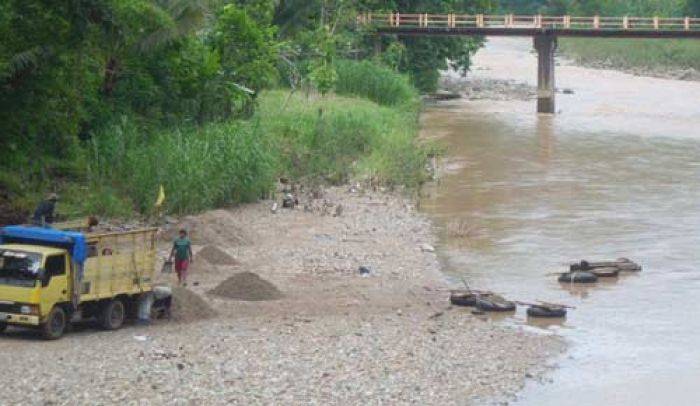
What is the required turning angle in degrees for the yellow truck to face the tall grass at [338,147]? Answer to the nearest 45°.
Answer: approximately 135° to its right

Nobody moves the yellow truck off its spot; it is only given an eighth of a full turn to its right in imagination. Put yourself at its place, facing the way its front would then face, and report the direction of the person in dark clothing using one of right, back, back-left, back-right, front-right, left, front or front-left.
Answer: right

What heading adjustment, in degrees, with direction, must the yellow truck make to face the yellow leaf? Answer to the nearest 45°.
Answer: approximately 135° to its right

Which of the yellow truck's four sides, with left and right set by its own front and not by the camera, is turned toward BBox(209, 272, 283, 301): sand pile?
back

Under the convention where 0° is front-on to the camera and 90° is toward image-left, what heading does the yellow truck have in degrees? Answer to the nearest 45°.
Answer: approximately 45°

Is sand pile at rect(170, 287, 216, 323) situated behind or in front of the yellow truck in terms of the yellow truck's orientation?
behind

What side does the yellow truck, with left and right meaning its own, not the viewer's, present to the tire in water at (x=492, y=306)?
back

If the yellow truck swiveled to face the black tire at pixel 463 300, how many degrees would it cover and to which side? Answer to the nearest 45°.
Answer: approximately 180°

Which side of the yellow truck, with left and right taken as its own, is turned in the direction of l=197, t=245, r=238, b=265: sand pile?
back

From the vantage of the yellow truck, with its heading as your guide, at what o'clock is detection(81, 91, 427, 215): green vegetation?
The green vegetation is roughly at 5 o'clock from the yellow truck.
